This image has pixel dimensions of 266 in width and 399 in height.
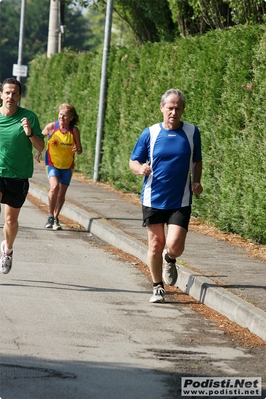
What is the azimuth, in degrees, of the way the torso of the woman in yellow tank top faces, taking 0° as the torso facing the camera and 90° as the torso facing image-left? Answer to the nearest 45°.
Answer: approximately 0°

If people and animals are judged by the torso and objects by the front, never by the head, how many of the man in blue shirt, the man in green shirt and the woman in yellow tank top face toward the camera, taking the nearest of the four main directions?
3

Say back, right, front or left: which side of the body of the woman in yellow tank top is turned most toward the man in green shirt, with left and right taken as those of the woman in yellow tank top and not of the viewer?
front

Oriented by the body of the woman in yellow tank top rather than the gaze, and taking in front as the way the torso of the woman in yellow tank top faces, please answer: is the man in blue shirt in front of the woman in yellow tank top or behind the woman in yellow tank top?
in front

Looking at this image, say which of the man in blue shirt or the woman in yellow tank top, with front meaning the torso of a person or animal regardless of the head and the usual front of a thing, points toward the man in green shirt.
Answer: the woman in yellow tank top
